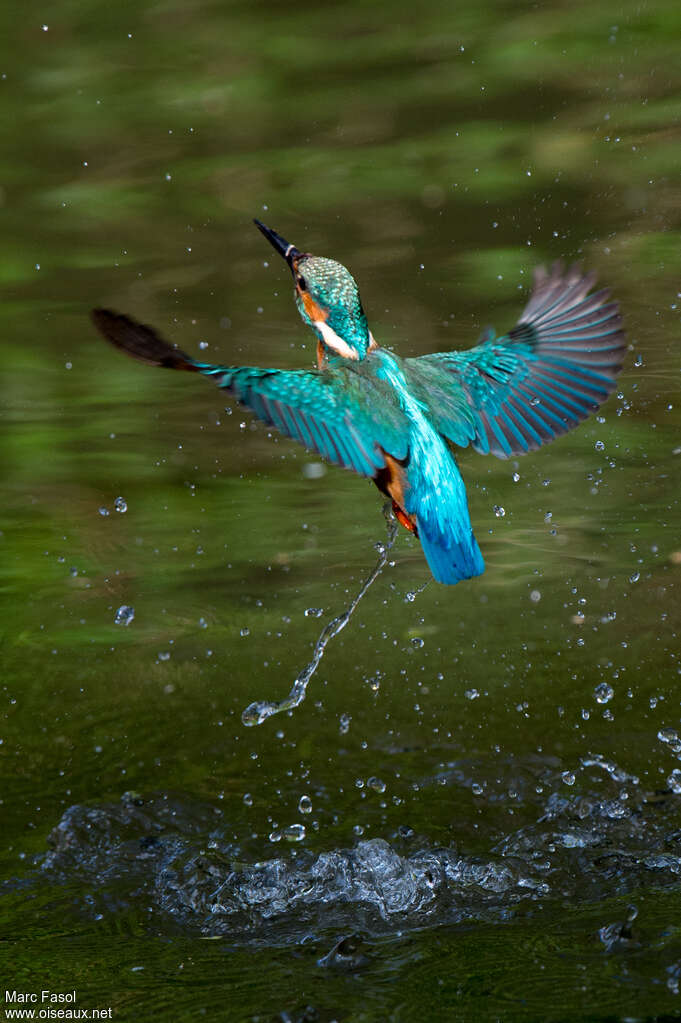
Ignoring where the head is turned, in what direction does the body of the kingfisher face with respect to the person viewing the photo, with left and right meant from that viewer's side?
facing away from the viewer and to the left of the viewer

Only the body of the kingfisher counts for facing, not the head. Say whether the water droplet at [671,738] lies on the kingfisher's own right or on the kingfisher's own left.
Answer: on the kingfisher's own right
